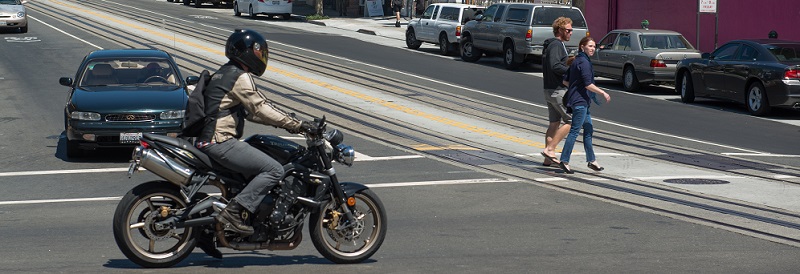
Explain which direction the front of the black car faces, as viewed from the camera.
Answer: facing away from the viewer and to the left of the viewer

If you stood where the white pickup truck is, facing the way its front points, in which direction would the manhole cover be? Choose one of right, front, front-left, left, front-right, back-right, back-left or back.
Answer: back-left

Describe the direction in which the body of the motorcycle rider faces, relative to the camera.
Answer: to the viewer's right

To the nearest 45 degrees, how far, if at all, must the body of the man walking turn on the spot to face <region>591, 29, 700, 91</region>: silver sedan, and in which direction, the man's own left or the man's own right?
approximately 90° to the man's own left

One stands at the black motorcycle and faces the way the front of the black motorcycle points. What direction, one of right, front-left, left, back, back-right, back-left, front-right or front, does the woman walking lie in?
front-left

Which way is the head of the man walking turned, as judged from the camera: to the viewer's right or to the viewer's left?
to the viewer's right

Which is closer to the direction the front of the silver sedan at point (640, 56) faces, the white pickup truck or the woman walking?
the white pickup truck

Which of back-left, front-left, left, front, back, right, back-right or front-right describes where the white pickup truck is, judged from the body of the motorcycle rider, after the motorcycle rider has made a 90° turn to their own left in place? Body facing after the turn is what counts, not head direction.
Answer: front

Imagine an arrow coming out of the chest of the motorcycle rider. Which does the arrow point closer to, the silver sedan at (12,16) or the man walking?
the man walking

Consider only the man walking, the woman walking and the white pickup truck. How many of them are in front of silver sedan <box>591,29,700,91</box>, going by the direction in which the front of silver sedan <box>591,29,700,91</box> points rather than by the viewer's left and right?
1

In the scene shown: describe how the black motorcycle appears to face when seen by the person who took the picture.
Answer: facing to the right of the viewer

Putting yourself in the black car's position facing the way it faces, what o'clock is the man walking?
The man walking is roughly at 8 o'clock from the black car.
